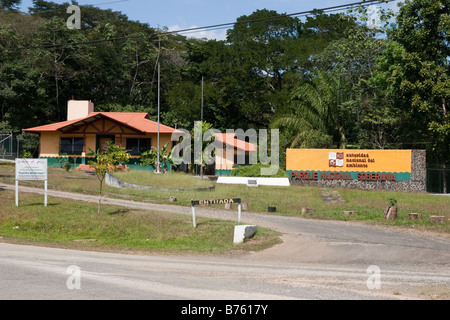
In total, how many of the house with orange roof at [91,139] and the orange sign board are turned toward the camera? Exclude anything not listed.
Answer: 2

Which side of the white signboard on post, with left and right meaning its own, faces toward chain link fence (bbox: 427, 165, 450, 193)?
left

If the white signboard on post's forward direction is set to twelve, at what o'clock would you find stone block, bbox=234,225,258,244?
The stone block is roughly at 11 o'clock from the white signboard on post.

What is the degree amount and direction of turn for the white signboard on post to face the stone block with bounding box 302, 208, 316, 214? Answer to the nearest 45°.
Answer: approximately 90° to its left

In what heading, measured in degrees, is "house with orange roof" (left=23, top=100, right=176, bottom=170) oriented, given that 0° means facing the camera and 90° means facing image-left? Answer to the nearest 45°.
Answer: approximately 0°

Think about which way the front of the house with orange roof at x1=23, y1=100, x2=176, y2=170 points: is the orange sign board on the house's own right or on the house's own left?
on the house's own left

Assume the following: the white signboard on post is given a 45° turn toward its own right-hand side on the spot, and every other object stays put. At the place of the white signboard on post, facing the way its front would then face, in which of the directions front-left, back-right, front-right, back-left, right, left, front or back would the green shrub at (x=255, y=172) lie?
back

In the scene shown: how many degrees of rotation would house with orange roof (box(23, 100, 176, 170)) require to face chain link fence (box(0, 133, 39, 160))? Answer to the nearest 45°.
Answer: approximately 90° to its right

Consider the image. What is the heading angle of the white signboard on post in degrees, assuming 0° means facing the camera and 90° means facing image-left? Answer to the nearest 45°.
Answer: approximately 0°

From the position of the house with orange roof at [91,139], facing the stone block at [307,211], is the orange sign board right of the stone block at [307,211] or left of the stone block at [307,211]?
left

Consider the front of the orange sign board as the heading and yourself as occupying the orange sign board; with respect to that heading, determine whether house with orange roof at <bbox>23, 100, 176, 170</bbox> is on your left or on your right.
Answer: on your right
